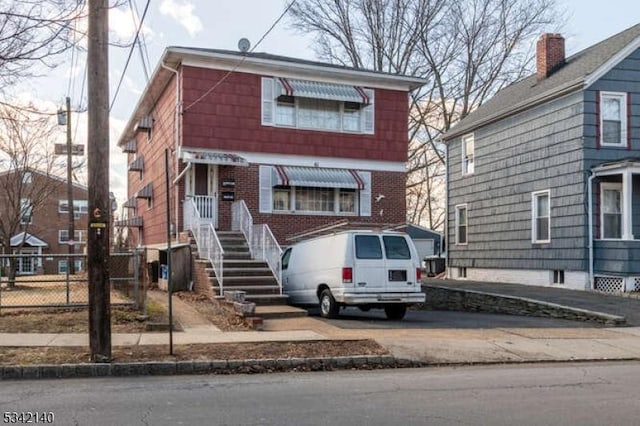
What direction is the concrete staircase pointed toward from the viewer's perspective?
toward the camera

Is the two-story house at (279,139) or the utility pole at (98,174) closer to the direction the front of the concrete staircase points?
the utility pole

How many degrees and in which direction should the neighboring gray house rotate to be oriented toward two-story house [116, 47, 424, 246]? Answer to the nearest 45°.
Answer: approximately 135° to its right

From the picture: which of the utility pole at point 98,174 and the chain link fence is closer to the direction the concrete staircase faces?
the utility pole

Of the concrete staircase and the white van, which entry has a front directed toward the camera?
the concrete staircase

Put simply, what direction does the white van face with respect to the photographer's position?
facing away from the viewer and to the left of the viewer

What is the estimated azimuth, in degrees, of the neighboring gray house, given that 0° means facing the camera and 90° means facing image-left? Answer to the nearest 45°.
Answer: approximately 315°

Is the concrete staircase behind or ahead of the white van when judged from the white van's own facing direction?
ahead

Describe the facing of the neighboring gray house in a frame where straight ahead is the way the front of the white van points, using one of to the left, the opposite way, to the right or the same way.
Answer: the opposite way

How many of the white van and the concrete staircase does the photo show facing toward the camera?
1
